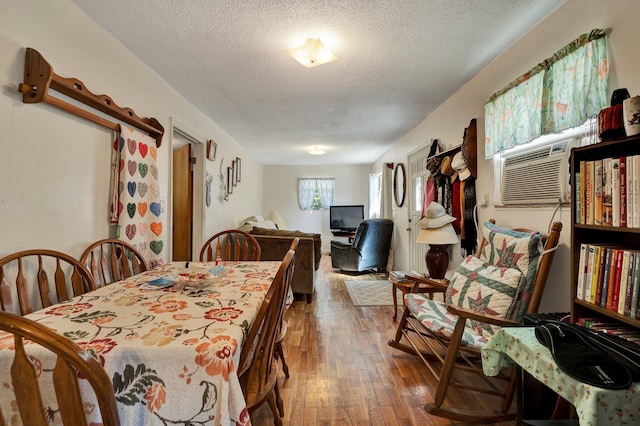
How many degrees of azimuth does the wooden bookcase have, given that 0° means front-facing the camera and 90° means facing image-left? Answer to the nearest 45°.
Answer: approximately 45°

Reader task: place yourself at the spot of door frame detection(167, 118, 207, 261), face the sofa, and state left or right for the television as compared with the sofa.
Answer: left

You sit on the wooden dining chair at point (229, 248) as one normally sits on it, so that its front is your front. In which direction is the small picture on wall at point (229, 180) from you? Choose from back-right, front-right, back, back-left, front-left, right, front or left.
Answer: back

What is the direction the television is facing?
toward the camera

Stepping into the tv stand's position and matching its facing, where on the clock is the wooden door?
The wooden door is roughly at 1 o'clock from the tv stand.

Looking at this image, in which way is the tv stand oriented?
toward the camera

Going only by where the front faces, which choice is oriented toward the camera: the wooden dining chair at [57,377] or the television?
the television

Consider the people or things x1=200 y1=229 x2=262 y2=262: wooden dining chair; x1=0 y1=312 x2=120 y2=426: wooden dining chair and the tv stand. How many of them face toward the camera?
2

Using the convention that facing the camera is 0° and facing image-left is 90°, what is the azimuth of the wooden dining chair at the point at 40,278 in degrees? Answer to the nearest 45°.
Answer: approximately 315°

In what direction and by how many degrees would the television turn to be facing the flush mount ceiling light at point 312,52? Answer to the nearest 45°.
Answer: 0° — it already faces it

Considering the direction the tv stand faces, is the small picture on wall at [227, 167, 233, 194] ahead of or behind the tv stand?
ahead

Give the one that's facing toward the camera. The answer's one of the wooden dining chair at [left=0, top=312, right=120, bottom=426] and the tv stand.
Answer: the tv stand

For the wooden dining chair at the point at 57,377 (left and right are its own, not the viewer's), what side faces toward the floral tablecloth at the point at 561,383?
right

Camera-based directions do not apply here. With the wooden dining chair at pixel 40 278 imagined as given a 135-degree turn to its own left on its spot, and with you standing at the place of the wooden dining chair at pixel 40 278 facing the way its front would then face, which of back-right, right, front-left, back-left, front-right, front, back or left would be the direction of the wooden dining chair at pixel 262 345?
back-right

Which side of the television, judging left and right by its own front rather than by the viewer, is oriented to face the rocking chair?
front
